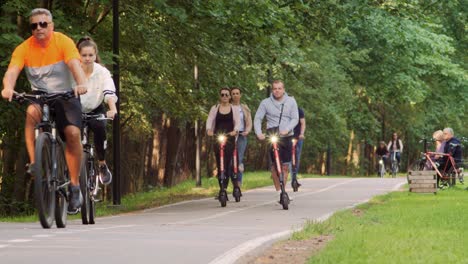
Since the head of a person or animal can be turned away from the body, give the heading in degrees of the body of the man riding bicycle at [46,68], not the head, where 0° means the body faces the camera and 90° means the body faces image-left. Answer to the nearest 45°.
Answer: approximately 0°

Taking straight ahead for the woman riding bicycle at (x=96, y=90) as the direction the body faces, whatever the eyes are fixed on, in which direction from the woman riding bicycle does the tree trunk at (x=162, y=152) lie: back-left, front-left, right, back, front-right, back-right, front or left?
back

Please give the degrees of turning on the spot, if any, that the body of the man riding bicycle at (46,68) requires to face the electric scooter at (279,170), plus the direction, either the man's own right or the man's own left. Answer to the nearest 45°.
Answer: approximately 135° to the man's own left
